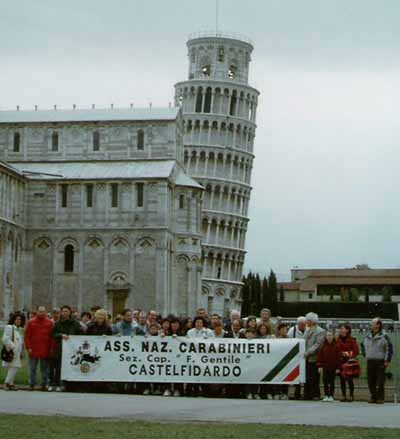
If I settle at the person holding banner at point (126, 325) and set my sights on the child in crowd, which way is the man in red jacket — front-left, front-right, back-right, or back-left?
back-right

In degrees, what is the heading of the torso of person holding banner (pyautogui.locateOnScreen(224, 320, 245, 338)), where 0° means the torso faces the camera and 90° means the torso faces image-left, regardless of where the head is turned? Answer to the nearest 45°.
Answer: approximately 0°

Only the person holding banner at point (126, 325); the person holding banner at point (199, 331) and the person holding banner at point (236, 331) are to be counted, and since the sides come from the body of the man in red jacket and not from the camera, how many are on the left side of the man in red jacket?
3

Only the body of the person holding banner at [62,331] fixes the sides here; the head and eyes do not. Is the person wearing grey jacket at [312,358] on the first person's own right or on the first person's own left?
on the first person's own left

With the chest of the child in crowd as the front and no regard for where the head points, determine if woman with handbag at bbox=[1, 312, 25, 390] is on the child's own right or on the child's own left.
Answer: on the child's own right

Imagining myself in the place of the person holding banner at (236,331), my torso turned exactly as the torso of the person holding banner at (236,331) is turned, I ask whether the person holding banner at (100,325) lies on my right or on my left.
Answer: on my right

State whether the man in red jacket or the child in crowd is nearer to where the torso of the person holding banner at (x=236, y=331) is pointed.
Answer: the child in crowd

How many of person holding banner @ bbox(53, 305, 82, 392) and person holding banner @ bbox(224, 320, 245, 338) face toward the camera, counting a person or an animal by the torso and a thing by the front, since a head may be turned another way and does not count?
2

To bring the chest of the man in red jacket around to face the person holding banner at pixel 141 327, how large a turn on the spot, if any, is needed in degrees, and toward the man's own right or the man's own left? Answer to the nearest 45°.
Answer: approximately 90° to the man's own left

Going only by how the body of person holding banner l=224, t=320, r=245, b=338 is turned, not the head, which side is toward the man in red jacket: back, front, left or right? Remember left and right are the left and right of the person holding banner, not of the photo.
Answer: right
